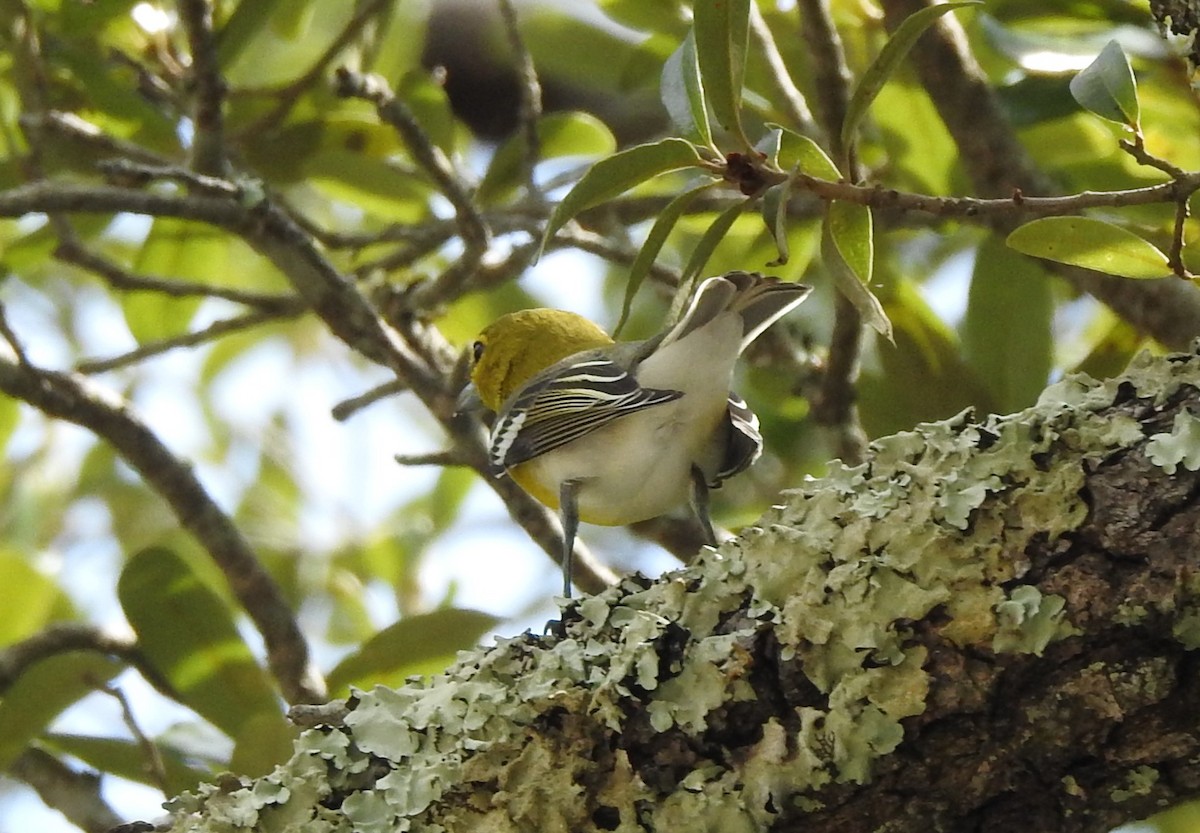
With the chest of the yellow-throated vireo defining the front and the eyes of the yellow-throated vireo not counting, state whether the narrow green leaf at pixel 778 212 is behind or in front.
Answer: behind

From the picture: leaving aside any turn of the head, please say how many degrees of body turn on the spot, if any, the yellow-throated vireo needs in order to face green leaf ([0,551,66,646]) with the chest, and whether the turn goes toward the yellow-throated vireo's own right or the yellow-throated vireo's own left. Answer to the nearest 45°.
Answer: approximately 45° to the yellow-throated vireo's own left

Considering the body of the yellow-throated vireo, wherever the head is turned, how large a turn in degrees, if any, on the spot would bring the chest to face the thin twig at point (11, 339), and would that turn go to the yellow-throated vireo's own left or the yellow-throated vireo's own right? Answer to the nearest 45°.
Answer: approximately 45° to the yellow-throated vireo's own left

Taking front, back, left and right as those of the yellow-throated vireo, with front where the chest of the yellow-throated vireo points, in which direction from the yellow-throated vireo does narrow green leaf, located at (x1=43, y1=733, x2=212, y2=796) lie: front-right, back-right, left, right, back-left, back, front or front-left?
front-left

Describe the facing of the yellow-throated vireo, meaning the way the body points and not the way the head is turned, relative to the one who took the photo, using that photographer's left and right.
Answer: facing away from the viewer and to the left of the viewer
